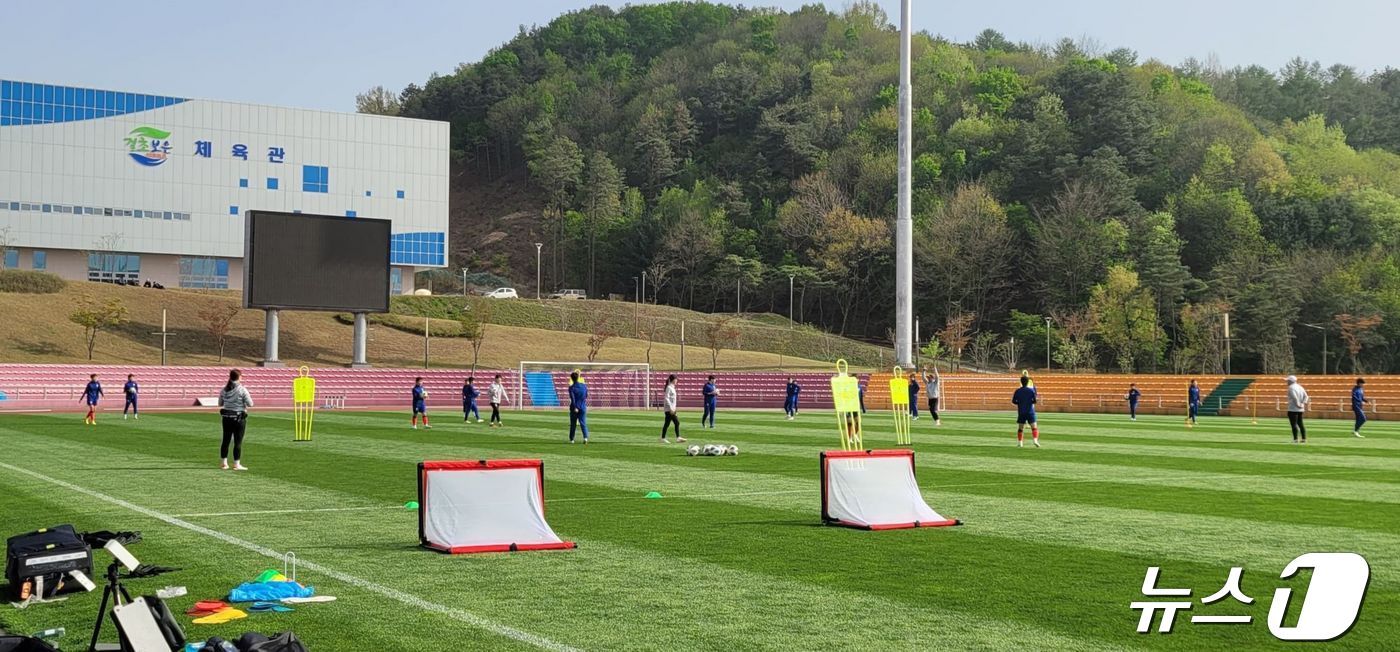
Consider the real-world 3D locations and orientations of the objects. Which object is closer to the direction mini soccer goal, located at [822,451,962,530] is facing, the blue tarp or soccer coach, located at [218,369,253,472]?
the soccer coach

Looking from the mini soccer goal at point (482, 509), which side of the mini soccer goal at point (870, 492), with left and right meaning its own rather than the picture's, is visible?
left

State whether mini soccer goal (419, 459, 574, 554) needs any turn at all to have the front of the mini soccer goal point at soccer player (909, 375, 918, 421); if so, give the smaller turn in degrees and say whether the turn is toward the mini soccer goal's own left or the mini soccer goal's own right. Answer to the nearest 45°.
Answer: approximately 90° to the mini soccer goal's own right

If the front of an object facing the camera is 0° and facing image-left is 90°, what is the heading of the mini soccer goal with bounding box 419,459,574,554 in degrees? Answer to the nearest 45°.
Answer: approximately 135°

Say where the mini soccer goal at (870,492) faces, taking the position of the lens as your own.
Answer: facing away from the viewer and to the left of the viewer

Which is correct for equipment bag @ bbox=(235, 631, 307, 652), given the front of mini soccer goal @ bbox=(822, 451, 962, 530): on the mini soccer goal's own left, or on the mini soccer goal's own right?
on the mini soccer goal's own left
